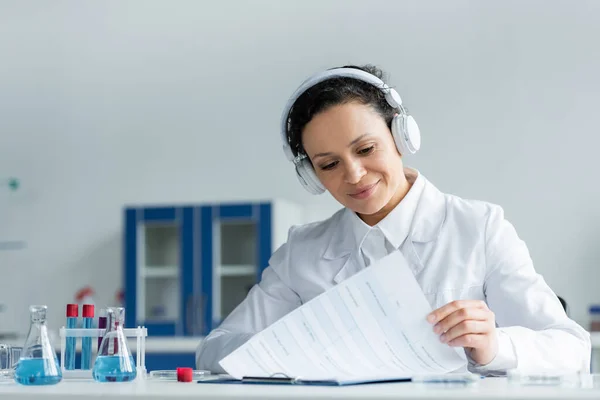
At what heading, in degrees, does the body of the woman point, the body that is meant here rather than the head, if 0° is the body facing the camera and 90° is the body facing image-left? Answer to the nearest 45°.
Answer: approximately 0°

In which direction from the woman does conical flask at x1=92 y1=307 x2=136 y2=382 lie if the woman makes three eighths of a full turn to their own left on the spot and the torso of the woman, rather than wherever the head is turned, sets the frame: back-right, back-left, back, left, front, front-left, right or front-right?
back

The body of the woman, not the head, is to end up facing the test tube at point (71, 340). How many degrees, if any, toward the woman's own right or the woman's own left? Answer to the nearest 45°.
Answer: approximately 45° to the woman's own right

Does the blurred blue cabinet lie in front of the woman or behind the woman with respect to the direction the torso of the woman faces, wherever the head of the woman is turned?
behind

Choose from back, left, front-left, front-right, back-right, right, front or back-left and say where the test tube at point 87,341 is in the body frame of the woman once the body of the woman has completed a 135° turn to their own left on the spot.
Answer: back

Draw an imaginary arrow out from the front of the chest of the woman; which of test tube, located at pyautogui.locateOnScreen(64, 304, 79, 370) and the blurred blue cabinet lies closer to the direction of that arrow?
the test tube

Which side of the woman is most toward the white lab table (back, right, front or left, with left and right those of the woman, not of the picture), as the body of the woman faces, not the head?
front

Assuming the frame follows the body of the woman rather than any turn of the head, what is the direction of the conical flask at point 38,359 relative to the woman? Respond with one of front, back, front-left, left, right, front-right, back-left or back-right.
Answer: front-right

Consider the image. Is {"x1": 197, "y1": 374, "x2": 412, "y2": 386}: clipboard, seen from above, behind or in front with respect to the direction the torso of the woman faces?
in front
